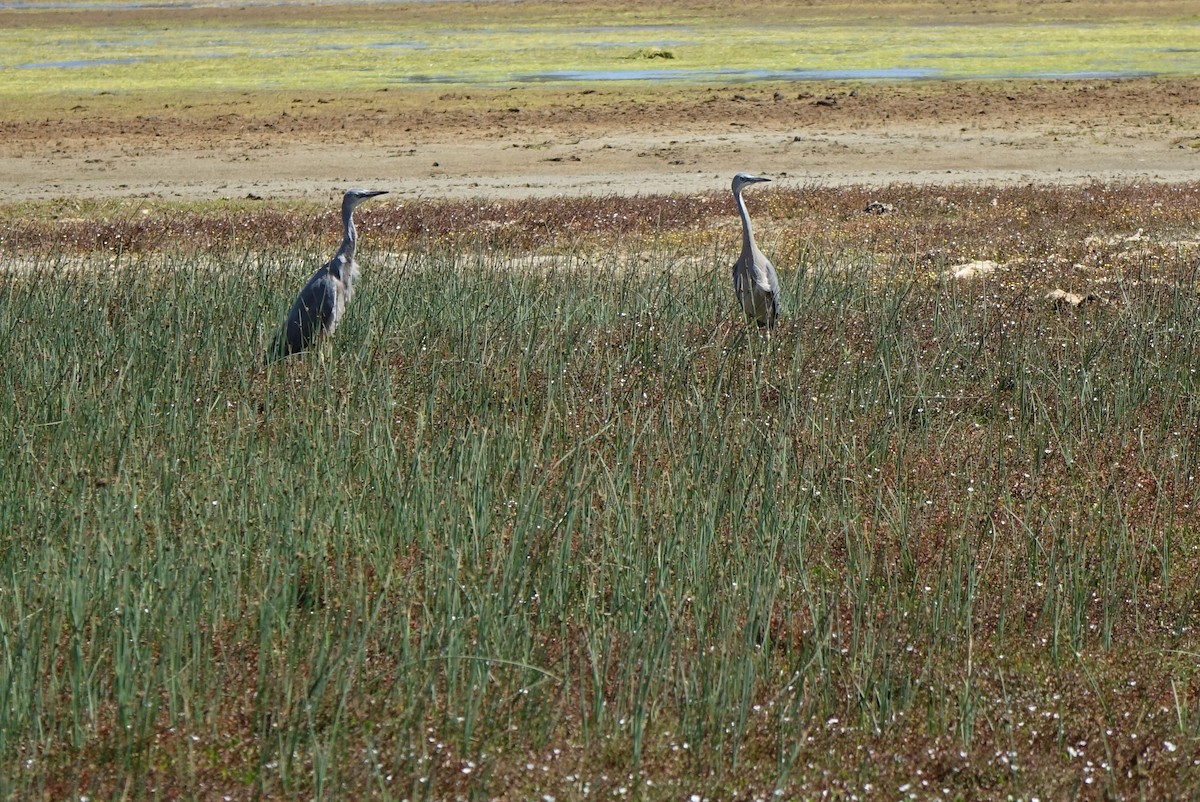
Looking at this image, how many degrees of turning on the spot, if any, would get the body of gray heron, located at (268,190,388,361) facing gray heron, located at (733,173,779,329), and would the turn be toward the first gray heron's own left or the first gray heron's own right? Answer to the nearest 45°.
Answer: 0° — it already faces it

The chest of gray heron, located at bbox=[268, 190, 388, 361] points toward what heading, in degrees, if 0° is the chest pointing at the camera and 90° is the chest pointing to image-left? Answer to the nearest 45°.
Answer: approximately 270°
